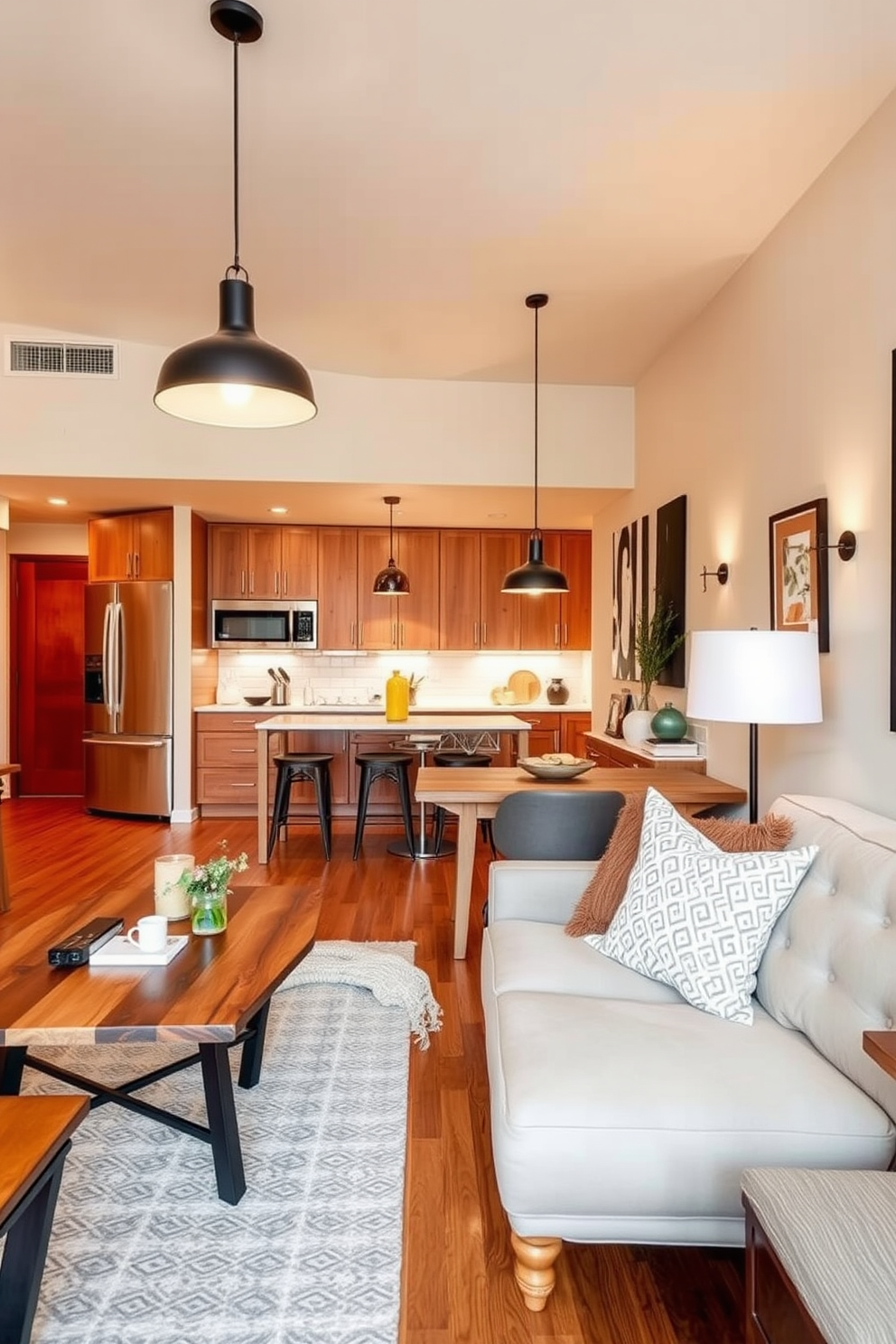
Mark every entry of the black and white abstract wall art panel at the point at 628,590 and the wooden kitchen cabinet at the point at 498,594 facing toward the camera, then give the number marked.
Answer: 1

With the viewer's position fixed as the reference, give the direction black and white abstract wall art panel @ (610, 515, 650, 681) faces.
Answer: facing to the left of the viewer

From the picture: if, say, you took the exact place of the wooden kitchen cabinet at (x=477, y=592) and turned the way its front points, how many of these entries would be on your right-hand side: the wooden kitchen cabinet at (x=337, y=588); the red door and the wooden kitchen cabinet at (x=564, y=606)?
2

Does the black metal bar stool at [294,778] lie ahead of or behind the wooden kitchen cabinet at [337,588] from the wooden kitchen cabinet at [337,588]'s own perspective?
ahead

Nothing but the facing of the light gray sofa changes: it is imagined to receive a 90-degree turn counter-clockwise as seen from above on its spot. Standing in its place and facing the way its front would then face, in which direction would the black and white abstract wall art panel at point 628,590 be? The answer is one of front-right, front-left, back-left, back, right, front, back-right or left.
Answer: back

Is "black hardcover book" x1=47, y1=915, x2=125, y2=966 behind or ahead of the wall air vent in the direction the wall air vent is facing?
ahead

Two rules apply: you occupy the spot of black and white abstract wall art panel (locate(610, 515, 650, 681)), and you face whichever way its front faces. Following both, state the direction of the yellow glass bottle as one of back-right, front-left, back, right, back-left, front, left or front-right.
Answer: front

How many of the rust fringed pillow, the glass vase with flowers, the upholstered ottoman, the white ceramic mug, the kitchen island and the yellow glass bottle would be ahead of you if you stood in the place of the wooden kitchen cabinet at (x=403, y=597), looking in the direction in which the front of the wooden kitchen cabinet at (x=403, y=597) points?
6

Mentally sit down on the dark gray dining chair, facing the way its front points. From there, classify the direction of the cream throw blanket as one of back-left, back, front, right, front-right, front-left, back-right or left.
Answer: left

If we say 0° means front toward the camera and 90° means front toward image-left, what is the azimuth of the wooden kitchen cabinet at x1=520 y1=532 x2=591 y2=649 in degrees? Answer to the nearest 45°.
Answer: approximately 0°

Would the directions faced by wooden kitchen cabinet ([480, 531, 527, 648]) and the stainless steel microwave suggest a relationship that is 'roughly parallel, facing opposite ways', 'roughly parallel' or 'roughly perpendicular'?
roughly parallel

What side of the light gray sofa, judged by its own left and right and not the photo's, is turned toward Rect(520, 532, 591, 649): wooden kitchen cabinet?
right

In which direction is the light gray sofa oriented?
to the viewer's left

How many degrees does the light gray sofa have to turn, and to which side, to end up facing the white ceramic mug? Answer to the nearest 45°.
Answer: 0° — it already faces it

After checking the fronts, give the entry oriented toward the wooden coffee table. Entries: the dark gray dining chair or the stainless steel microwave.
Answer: the stainless steel microwave

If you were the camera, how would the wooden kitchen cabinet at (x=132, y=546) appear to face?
facing the viewer

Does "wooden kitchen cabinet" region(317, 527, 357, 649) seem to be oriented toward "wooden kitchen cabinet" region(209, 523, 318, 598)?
no

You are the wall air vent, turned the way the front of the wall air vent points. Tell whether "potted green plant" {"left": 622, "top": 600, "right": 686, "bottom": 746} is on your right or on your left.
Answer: on your left

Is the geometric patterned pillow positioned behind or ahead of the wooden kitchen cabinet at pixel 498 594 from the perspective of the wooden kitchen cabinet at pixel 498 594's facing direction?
ahead

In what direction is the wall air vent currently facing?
toward the camera

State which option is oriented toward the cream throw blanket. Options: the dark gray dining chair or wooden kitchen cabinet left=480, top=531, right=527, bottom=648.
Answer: the wooden kitchen cabinet

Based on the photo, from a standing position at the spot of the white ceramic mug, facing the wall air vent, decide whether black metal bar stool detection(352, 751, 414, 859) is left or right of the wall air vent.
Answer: right

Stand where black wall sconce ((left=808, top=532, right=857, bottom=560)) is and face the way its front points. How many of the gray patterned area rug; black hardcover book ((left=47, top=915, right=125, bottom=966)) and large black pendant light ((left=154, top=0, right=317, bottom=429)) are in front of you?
3
